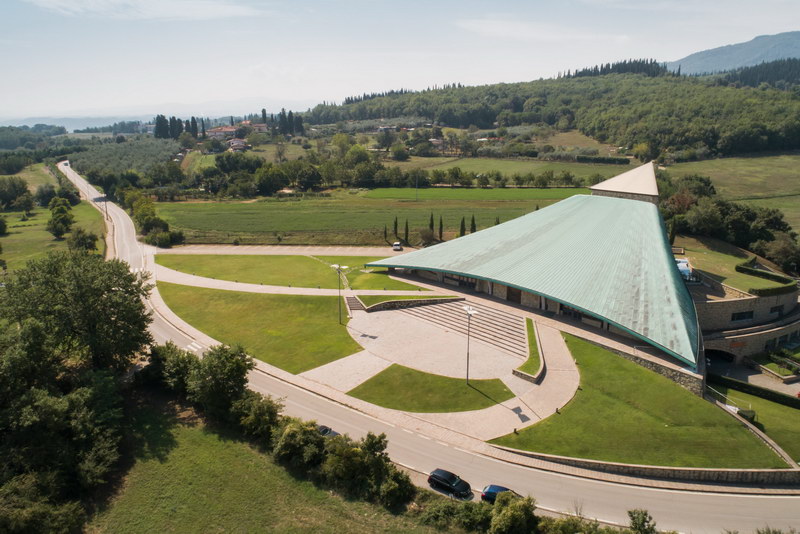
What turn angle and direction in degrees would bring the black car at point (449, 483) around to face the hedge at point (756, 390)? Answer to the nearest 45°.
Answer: approximately 90° to its left

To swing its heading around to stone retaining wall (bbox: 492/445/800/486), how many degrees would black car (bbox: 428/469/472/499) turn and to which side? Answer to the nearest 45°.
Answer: approximately 45° to its left

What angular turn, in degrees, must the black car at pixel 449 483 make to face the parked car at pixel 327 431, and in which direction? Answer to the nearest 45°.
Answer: approximately 180°

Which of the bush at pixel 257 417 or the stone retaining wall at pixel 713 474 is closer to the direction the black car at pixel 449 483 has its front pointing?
the stone retaining wall

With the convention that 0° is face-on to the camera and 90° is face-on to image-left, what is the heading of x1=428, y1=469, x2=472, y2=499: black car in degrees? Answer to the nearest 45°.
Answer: approximately 315°

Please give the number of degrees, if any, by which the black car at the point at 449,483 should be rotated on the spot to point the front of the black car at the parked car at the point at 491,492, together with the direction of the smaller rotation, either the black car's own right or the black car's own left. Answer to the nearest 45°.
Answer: approximately 45° to the black car's own left

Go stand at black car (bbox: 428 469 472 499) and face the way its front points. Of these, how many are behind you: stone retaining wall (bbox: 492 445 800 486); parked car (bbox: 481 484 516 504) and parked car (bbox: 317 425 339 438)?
1

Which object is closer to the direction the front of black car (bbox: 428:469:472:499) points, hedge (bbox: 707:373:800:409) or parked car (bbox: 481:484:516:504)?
the parked car
